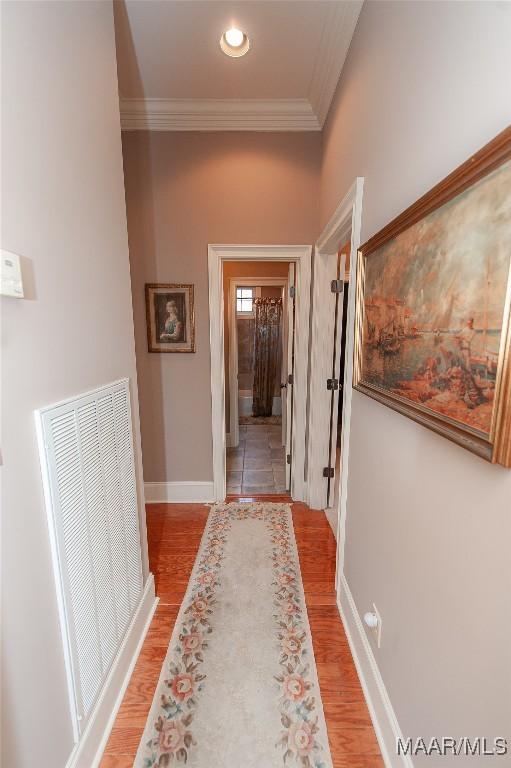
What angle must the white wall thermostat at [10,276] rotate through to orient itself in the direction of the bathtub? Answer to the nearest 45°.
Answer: approximately 90° to its left

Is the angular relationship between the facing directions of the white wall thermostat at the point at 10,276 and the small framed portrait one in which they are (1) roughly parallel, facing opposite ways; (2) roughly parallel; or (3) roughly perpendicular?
roughly perpendicular

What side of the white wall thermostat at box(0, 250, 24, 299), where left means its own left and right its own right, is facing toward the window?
left

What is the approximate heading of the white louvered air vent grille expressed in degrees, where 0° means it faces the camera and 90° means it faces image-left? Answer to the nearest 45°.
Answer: approximately 315°

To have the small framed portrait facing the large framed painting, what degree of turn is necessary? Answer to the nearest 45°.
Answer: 0° — it already faces it
